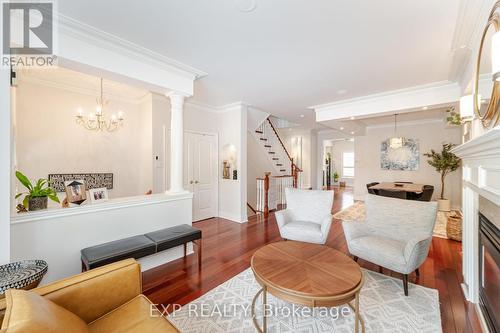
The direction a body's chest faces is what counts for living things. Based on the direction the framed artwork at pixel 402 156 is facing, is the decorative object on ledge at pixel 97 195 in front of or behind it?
in front

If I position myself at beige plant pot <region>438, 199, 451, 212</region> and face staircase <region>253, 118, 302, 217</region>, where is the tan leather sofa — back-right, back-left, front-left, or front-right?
front-left

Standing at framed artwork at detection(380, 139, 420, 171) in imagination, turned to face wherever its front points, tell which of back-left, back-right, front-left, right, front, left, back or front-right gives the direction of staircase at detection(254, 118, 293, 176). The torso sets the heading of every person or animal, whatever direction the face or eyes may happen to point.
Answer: front-right

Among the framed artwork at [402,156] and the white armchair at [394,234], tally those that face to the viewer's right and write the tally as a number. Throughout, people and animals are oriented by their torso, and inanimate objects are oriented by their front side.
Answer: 0

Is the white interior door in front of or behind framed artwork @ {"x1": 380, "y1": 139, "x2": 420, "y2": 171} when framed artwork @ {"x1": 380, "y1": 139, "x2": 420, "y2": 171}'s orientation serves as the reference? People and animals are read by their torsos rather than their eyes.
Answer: in front

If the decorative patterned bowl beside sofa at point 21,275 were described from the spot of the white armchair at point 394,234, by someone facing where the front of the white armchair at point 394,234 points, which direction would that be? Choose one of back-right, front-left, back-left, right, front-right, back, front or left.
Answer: front

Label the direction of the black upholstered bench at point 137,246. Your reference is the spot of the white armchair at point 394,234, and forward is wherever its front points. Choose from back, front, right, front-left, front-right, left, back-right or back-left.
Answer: front

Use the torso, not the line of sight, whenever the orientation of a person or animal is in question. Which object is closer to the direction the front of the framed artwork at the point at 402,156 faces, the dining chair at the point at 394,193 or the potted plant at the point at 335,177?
the dining chair

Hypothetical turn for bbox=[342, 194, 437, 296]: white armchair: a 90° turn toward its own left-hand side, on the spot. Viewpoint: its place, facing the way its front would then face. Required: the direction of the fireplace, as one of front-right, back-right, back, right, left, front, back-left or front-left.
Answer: front

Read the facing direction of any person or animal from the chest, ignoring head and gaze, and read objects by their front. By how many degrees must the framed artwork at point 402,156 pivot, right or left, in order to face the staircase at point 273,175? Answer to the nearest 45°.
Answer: approximately 45° to its right

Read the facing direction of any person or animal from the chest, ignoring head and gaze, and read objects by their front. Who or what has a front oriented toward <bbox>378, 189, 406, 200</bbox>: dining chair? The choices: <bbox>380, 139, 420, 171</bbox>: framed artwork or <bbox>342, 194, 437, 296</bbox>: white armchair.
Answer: the framed artwork

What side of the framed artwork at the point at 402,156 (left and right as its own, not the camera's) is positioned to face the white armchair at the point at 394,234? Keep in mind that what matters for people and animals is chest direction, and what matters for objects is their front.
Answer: front

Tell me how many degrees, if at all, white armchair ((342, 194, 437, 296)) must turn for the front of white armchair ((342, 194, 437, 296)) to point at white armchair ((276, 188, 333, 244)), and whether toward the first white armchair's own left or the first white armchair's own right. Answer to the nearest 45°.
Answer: approximately 45° to the first white armchair's own right

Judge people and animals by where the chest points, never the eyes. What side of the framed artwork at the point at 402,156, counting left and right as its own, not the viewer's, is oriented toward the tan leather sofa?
front

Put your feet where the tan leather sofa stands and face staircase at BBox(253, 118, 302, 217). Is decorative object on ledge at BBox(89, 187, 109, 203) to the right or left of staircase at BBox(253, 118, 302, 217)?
left

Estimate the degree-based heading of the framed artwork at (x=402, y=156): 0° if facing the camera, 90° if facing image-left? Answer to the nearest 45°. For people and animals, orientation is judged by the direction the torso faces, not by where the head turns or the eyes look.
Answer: approximately 0°

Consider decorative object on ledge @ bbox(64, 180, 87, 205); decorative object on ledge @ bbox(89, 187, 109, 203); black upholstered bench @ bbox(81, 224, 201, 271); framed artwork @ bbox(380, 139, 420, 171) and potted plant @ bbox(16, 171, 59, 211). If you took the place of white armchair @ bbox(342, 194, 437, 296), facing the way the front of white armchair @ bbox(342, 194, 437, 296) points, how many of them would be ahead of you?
4

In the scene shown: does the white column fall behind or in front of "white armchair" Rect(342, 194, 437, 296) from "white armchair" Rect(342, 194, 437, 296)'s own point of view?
in front
